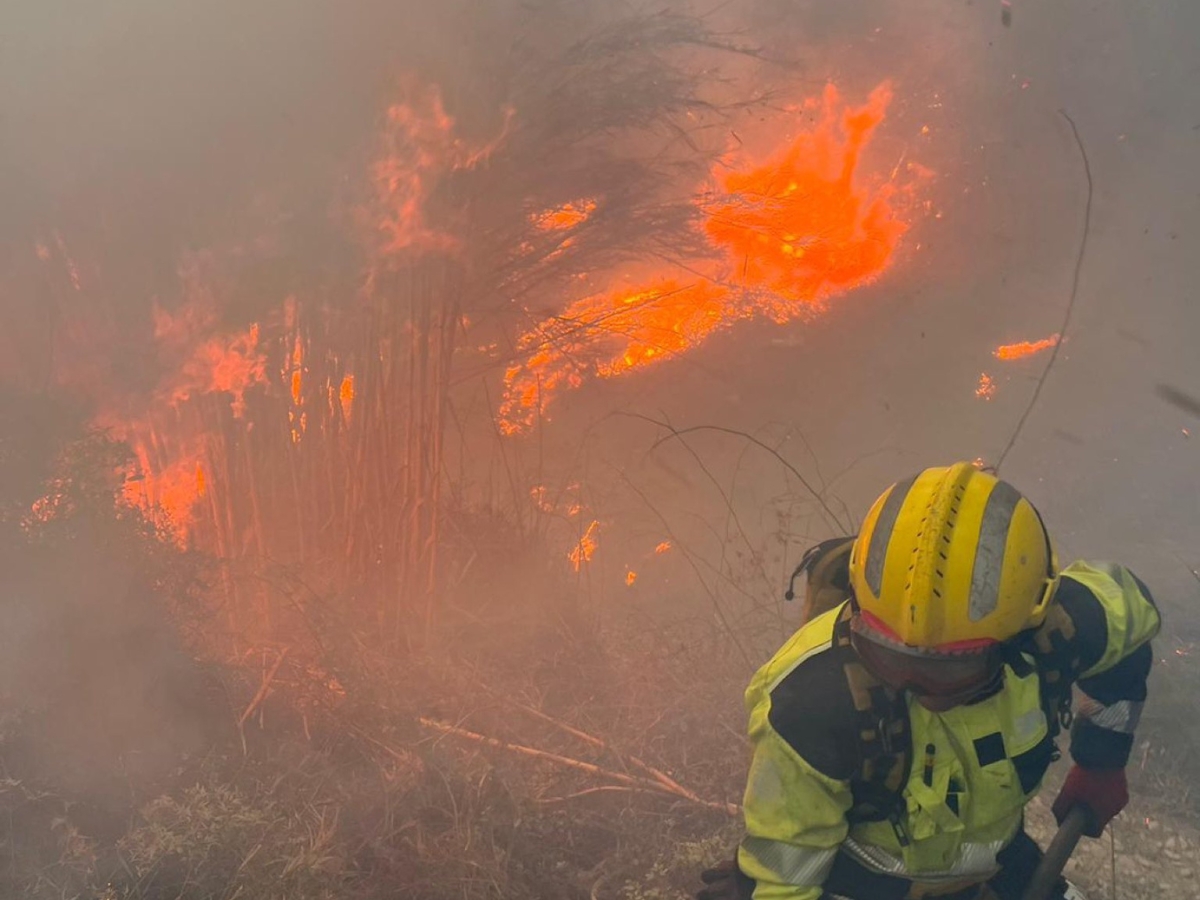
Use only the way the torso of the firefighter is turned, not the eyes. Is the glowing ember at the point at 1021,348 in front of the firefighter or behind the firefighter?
behind

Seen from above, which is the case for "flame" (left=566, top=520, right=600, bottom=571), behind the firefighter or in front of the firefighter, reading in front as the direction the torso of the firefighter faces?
behind

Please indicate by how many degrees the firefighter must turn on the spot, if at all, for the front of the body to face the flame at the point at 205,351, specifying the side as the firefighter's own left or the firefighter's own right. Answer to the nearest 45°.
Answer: approximately 135° to the firefighter's own right

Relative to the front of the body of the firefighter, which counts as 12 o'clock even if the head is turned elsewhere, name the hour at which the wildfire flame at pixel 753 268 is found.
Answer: The wildfire flame is roughly at 6 o'clock from the firefighter.

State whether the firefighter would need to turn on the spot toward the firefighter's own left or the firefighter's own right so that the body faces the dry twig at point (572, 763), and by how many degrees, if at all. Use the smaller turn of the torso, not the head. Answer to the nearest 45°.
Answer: approximately 135° to the firefighter's own right

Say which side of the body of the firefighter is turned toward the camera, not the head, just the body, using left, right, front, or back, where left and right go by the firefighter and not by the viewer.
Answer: front

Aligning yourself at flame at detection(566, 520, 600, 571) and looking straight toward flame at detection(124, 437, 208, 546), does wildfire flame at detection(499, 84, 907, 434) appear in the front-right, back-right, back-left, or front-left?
back-right
